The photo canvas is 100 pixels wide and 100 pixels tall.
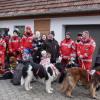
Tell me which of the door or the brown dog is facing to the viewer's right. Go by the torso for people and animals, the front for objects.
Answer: the brown dog

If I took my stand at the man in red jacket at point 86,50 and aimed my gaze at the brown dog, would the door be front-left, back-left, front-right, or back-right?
back-right

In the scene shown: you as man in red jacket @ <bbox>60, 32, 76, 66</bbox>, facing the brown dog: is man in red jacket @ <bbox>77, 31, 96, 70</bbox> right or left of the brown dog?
left

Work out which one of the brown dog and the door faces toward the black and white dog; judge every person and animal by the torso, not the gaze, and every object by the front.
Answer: the door

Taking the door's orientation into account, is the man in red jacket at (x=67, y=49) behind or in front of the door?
in front

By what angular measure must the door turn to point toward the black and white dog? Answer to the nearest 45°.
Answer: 0° — it already faces it

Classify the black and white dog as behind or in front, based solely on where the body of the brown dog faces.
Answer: behind
